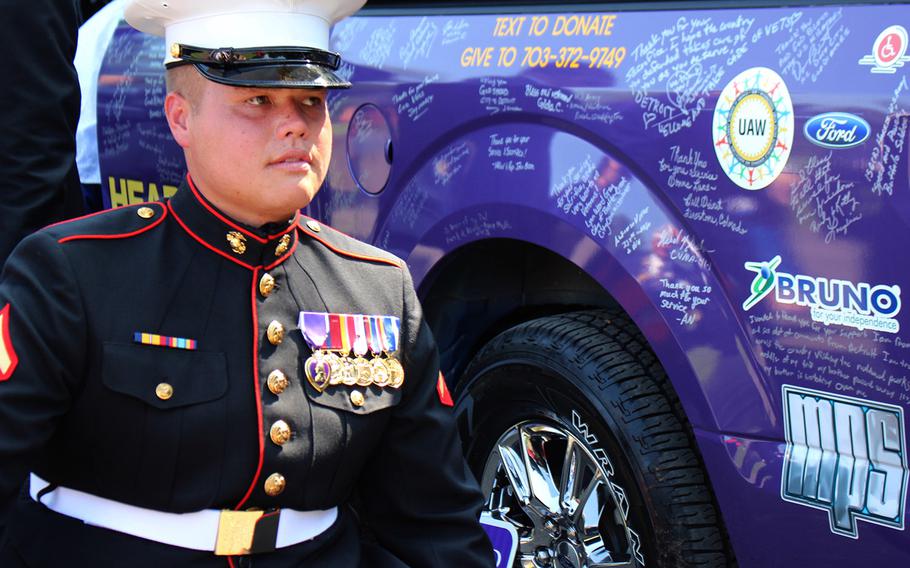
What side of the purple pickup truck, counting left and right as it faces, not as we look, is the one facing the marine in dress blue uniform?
left

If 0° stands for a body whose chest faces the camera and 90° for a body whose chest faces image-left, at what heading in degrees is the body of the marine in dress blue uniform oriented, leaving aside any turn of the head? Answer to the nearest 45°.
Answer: approximately 315°

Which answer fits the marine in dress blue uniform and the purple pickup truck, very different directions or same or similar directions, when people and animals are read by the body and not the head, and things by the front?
very different directions

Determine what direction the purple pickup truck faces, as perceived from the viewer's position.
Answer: facing away from the viewer and to the left of the viewer
